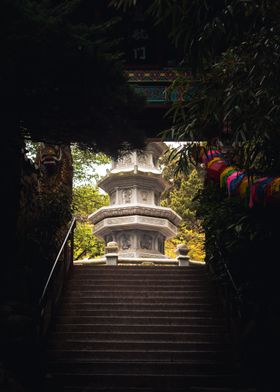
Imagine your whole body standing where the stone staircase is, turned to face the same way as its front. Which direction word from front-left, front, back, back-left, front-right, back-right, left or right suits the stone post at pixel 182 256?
back

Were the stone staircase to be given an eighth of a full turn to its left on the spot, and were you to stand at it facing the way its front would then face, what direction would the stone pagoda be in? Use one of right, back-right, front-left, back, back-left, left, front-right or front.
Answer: back-left

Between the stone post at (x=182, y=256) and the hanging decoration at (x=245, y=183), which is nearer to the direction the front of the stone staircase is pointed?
the hanging decoration

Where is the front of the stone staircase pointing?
toward the camera
